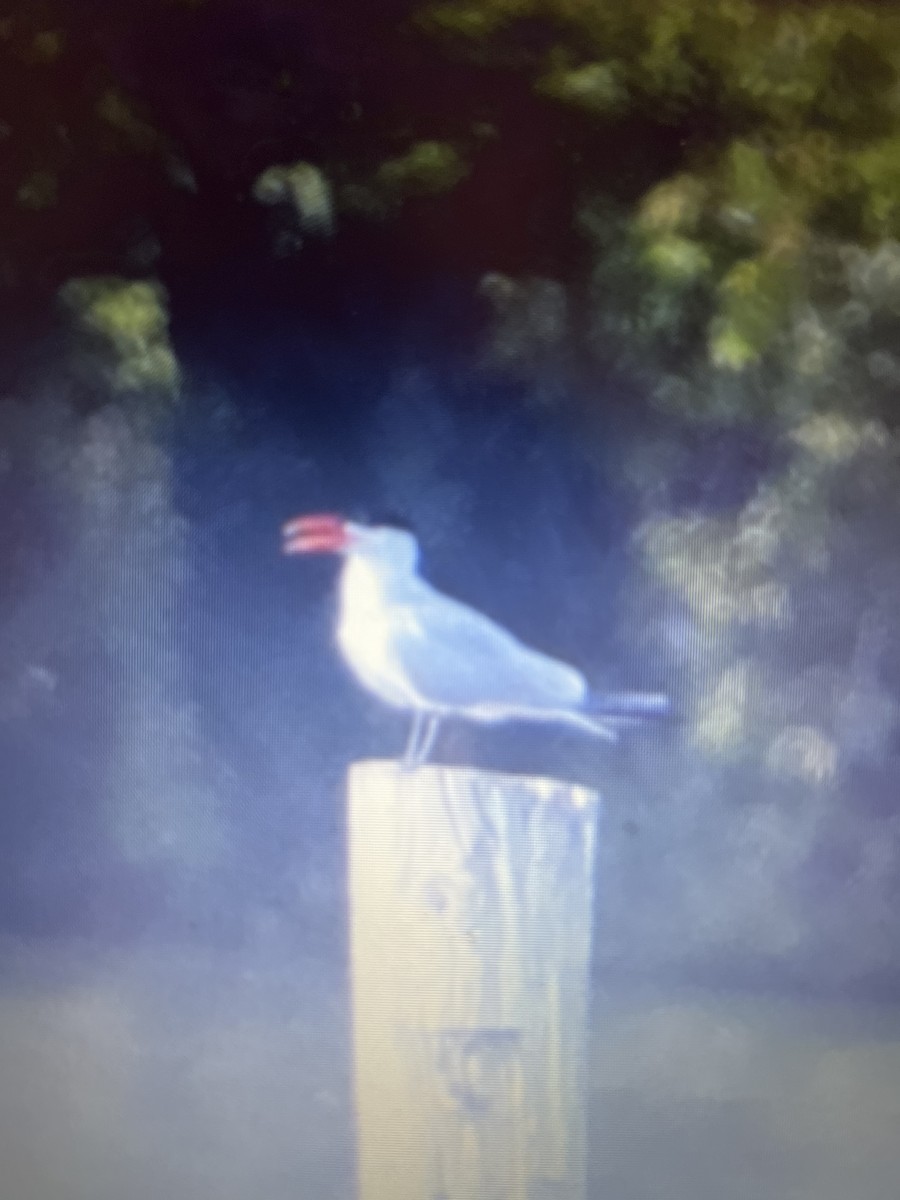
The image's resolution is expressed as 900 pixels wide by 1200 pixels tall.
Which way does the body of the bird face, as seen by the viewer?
to the viewer's left
